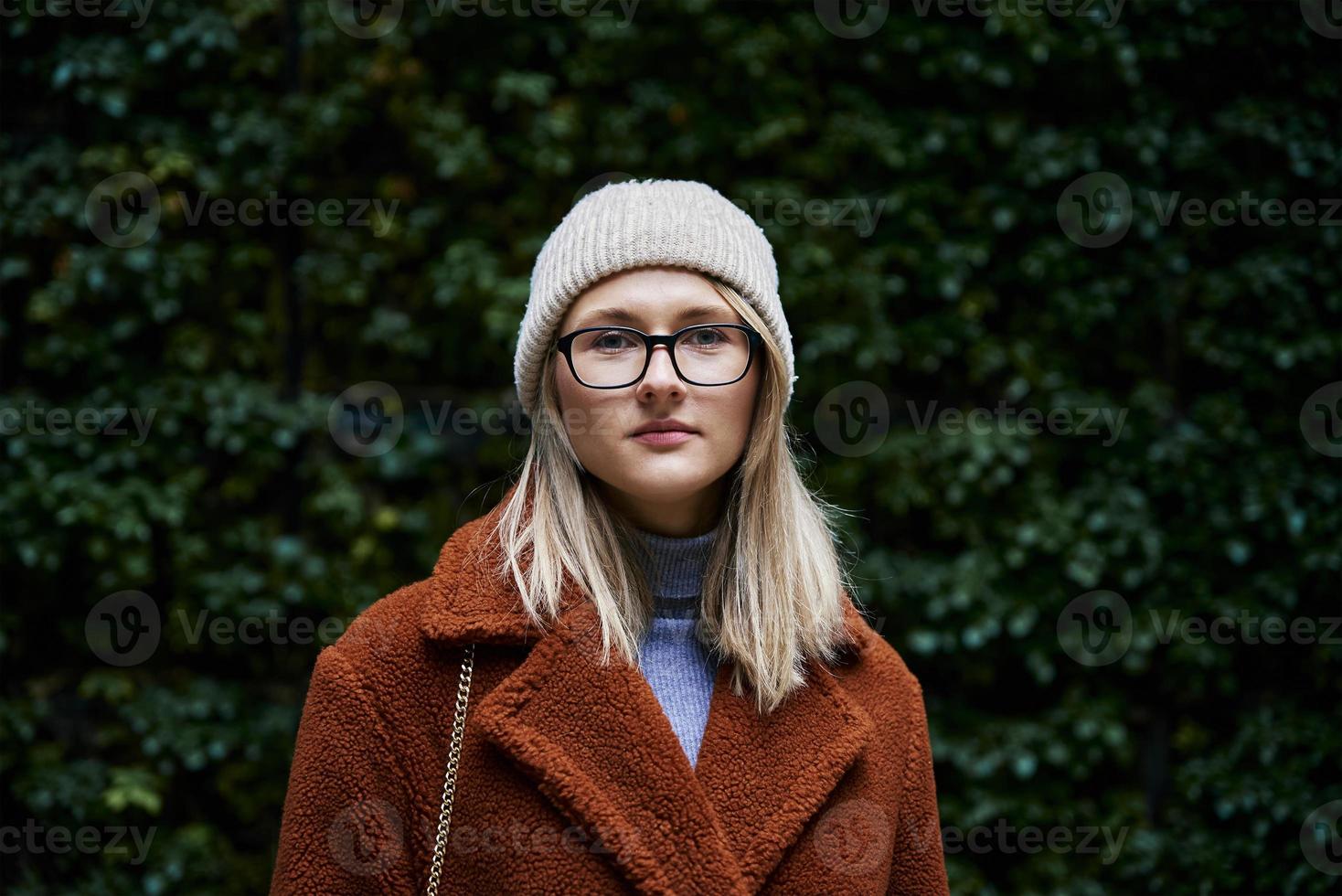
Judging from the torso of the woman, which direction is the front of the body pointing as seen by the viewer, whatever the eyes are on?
toward the camera

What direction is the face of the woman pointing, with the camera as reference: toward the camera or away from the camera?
toward the camera
